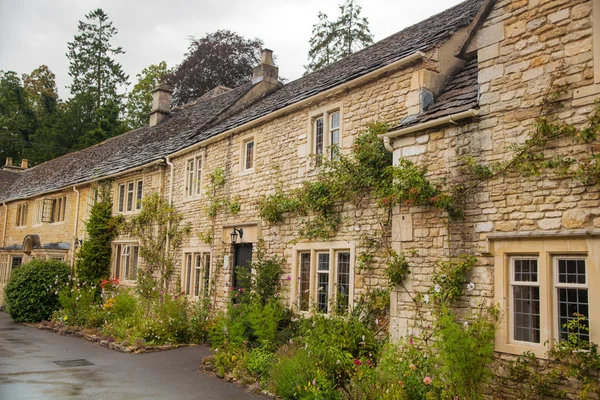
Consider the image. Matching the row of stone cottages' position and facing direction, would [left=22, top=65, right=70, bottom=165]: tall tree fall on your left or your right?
on your right

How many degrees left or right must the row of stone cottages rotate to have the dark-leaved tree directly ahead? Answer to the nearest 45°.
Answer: approximately 135° to its right

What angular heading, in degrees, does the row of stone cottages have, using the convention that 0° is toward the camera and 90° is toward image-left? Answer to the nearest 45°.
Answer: approximately 45°

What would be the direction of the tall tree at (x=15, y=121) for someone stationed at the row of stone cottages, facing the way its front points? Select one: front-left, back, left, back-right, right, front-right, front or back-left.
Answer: right

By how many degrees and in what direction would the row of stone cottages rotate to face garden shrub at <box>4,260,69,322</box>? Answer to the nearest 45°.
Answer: approximately 90° to its right

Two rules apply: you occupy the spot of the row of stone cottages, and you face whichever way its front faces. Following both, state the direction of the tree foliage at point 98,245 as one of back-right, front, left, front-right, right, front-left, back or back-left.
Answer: right
